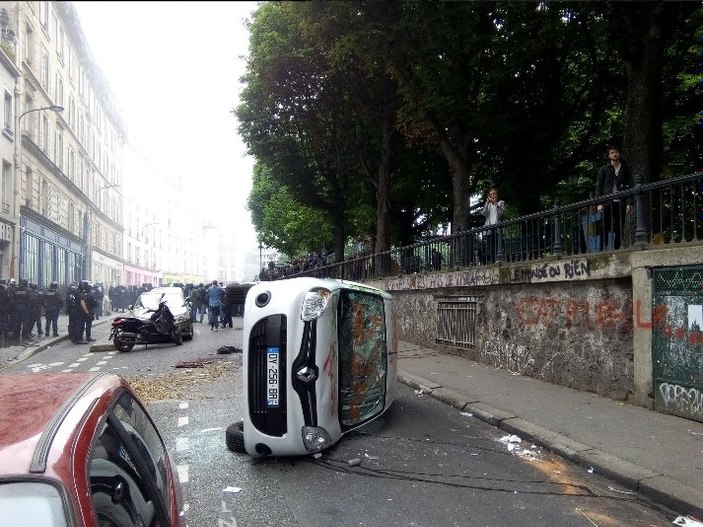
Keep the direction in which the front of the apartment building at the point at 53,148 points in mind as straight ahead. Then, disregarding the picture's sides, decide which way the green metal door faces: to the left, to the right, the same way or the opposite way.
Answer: the opposite way

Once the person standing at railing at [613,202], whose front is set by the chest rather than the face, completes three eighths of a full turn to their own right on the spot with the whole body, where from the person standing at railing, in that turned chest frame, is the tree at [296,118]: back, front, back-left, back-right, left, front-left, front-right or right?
front

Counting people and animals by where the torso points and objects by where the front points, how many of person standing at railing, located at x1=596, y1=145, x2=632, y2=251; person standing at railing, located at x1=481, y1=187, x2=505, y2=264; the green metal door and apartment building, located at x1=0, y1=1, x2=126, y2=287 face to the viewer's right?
1

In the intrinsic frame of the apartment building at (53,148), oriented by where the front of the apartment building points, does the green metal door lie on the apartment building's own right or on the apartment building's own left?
on the apartment building's own right

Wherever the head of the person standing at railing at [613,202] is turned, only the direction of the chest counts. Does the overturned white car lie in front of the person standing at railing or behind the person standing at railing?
in front

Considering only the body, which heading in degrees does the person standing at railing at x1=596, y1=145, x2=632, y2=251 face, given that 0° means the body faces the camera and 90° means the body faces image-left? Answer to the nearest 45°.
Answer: approximately 0°

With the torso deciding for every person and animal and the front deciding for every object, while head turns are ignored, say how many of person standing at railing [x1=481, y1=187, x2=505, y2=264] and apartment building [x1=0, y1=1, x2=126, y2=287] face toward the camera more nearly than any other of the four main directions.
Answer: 1

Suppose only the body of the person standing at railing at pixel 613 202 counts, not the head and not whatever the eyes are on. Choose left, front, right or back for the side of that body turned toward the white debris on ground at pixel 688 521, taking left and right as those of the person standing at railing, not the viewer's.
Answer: front
